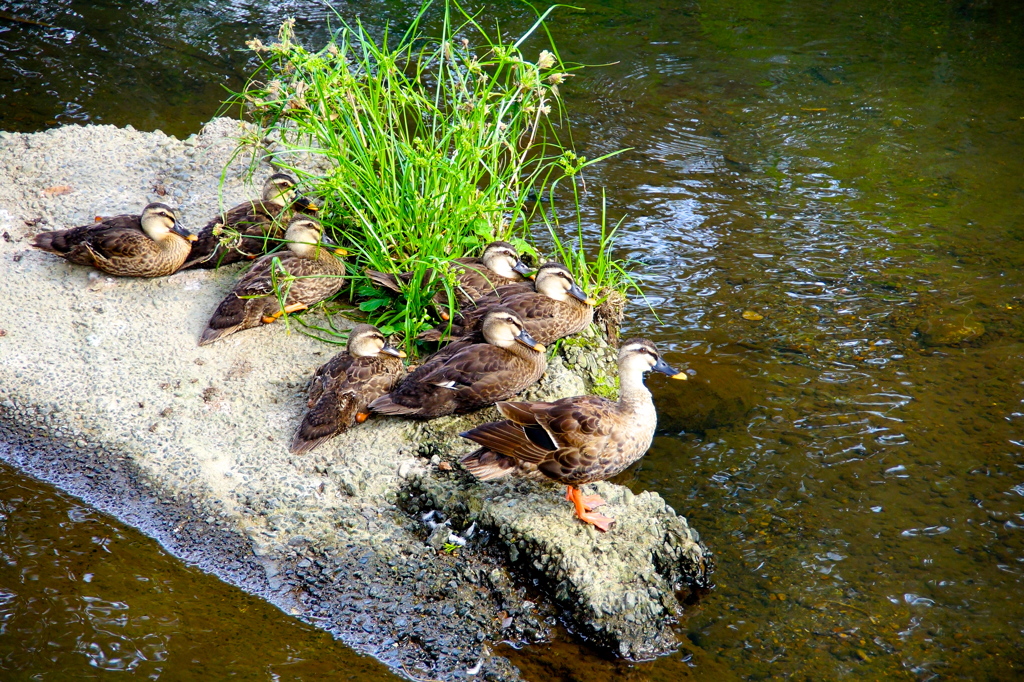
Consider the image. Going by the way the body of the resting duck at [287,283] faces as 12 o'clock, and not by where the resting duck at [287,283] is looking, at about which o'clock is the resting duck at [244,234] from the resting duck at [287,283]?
the resting duck at [244,234] is roughly at 10 o'clock from the resting duck at [287,283].

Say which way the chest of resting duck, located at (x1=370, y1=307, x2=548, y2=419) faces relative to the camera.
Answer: to the viewer's right

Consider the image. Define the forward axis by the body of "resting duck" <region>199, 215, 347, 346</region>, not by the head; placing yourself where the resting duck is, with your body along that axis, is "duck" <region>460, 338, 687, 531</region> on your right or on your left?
on your right

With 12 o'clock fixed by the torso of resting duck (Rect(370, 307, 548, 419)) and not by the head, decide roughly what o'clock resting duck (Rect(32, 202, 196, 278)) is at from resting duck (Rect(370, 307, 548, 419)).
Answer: resting duck (Rect(32, 202, 196, 278)) is roughly at 7 o'clock from resting duck (Rect(370, 307, 548, 419)).

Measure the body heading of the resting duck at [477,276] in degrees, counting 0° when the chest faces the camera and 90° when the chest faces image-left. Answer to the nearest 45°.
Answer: approximately 270°

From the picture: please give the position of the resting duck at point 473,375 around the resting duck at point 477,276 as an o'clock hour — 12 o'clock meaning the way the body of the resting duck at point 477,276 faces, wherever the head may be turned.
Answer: the resting duck at point 473,375 is roughly at 3 o'clock from the resting duck at point 477,276.

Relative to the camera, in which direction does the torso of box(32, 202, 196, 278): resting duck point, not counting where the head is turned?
to the viewer's right

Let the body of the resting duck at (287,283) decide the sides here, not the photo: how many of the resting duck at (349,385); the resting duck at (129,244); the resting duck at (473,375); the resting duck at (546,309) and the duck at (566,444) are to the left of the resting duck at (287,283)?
1

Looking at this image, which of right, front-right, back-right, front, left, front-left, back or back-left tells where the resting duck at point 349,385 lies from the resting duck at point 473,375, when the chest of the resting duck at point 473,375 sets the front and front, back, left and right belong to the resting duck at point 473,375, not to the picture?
back

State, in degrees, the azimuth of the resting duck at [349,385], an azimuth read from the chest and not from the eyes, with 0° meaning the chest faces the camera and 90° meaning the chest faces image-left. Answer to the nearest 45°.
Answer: approximately 225°
